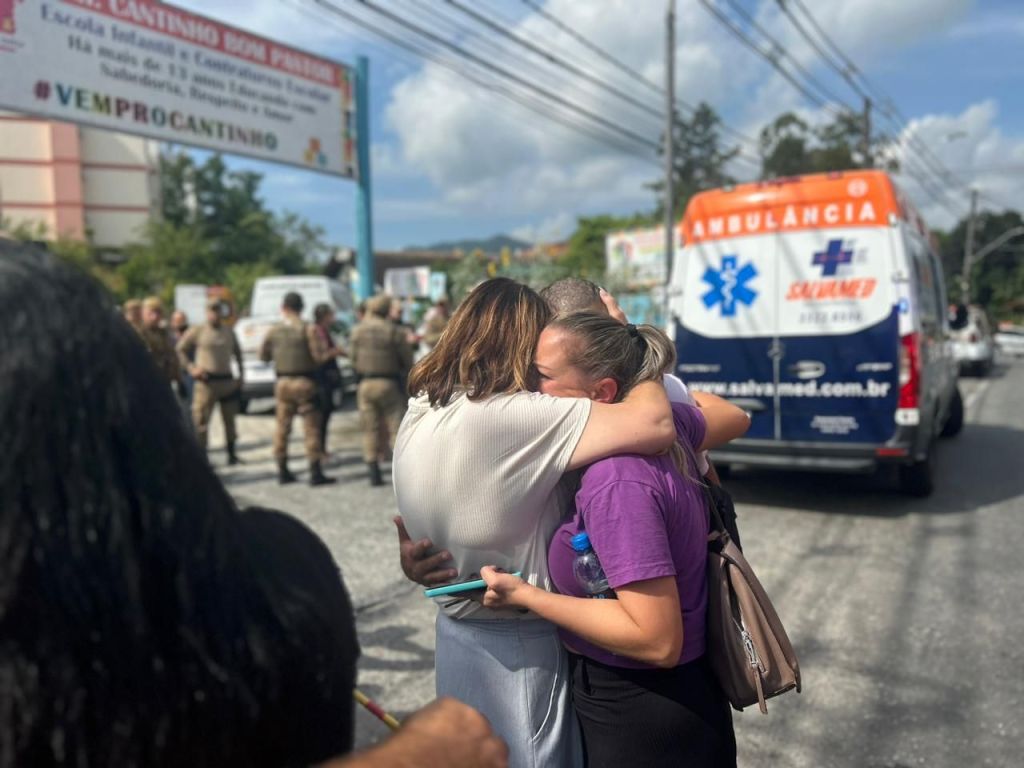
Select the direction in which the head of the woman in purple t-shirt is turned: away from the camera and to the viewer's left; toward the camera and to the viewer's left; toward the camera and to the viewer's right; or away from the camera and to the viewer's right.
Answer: toward the camera and to the viewer's left

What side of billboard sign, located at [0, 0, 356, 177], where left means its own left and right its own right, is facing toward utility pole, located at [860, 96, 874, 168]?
left

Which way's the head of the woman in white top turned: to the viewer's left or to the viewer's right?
to the viewer's right

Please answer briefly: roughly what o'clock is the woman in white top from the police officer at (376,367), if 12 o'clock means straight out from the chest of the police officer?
The woman in white top is roughly at 6 o'clock from the police officer.

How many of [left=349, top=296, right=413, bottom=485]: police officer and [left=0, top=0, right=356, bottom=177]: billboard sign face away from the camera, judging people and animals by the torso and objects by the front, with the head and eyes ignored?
1

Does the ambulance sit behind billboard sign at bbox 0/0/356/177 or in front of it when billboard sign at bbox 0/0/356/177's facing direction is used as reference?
in front

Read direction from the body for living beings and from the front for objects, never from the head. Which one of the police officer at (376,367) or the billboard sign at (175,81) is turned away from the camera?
the police officer

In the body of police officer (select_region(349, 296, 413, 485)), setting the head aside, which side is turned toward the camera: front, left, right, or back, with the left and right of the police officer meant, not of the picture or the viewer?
back

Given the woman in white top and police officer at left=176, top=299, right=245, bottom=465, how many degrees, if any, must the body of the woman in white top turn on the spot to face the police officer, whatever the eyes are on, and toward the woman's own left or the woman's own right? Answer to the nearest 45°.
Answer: approximately 90° to the woman's own left

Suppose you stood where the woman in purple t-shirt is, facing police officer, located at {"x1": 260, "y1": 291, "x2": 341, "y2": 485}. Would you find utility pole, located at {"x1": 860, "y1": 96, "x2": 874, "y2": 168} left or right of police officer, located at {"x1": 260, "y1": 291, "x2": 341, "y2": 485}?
right

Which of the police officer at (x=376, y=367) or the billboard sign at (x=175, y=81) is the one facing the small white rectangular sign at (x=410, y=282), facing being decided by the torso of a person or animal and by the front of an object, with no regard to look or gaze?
the police officer

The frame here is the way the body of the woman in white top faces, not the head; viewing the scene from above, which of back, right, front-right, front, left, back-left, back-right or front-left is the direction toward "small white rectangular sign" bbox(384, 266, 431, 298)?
front-left

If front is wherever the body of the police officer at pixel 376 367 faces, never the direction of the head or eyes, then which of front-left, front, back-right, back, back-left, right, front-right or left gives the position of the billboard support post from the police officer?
front

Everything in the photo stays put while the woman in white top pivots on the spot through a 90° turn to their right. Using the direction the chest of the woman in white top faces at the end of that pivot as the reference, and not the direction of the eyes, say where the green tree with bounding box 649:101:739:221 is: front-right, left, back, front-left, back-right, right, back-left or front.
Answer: back-left

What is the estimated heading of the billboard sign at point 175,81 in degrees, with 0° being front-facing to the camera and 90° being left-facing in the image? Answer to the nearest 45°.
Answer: approximately 315°

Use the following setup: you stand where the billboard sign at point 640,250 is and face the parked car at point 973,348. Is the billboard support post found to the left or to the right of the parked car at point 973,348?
right

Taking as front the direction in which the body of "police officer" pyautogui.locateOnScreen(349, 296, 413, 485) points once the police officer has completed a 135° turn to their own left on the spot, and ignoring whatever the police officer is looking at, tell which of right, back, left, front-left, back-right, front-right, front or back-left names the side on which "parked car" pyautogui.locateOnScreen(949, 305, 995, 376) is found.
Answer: back
